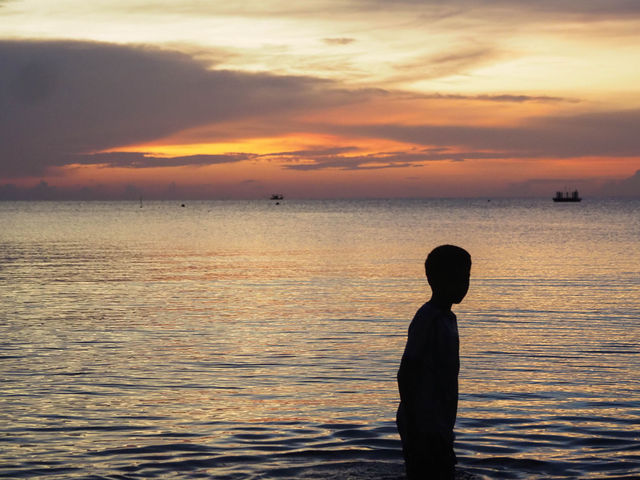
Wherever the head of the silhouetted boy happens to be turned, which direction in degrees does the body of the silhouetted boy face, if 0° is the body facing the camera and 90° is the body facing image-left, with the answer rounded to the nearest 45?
approximately 270°
